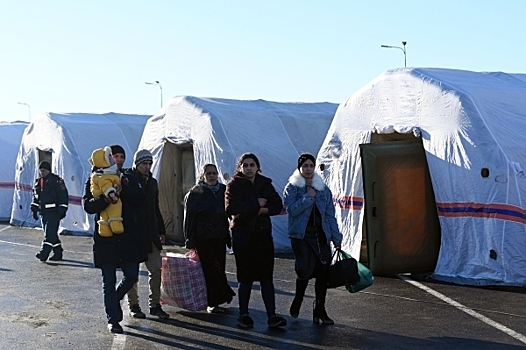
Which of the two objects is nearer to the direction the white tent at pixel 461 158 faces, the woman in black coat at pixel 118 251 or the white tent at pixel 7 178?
the woman in black coat

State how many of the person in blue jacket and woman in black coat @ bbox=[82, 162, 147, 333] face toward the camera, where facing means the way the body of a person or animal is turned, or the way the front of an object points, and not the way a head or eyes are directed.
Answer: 2

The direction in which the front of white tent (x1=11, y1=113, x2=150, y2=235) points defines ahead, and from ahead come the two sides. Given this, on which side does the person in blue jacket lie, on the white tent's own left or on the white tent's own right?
on the white tent's own left

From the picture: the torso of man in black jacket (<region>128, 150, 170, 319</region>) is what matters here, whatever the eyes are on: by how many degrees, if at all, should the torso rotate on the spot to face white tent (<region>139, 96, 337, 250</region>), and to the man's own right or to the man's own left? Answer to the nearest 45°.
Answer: approximately 135° to the man's own left

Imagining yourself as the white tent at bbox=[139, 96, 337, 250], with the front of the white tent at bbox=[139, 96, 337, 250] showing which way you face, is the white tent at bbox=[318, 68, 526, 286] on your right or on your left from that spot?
on your left

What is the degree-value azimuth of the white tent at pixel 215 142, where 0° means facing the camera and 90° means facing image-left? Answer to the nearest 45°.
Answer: approximately 45°

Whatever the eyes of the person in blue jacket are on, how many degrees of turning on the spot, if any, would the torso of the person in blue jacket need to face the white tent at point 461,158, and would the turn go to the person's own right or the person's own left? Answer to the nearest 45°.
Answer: approximately 135° to the person's own left

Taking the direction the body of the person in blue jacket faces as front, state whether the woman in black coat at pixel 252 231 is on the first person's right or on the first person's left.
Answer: on the first person's right

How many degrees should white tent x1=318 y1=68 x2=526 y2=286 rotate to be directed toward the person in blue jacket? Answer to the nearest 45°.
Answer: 0° — it already faces them

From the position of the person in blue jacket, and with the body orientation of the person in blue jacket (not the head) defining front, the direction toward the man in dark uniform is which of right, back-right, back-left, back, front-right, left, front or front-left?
back-right

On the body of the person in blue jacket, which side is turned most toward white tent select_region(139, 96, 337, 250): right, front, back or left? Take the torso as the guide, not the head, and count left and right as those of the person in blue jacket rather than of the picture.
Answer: back

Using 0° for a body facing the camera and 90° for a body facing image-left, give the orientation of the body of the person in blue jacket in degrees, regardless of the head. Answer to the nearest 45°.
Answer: approximately 0°
